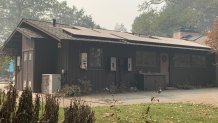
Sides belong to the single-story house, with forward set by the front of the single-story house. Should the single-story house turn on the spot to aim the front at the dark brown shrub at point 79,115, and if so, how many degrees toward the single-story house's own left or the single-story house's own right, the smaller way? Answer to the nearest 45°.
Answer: approximately 45° to the single-story house's own right

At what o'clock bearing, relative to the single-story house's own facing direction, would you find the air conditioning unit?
The air conditioning unit is roughly at 3 o'clock from the single-story house.

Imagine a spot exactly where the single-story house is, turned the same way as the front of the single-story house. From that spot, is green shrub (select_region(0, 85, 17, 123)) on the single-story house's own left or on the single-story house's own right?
on the single-story house's own right

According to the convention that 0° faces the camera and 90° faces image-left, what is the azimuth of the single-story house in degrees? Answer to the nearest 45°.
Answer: approximately 315°

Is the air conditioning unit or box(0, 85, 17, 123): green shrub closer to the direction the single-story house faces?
the green shrub

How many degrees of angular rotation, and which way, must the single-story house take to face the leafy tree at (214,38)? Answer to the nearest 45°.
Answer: approximately 45° to its left
